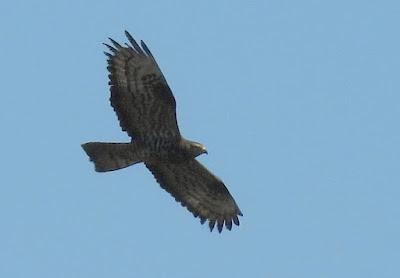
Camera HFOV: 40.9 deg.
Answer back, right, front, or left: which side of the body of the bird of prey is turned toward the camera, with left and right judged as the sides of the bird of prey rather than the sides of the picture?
right
